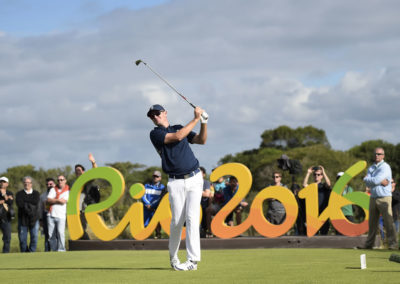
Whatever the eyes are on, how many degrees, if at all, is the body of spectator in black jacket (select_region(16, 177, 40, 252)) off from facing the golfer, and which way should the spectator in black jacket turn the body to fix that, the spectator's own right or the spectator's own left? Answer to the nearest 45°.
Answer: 0° — they already face them

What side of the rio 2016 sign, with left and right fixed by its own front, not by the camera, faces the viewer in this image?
front

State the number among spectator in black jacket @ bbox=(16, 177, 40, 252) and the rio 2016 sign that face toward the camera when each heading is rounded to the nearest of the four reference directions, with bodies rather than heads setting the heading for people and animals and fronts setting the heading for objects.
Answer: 2

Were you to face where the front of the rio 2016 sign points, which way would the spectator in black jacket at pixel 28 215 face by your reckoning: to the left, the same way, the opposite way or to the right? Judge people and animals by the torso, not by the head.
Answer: the same way

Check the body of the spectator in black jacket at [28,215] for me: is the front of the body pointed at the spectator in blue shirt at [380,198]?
no

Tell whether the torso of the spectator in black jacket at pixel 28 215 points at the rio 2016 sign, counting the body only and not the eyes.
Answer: no

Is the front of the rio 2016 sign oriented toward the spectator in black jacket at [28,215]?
no

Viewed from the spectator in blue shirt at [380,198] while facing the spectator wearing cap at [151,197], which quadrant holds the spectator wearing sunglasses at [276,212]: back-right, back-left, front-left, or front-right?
front-right

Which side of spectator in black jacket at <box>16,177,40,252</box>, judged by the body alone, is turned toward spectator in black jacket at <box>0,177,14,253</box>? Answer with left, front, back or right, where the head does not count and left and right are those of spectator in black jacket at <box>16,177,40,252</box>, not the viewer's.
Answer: right

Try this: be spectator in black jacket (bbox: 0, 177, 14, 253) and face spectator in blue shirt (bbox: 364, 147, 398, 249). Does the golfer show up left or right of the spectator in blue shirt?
right

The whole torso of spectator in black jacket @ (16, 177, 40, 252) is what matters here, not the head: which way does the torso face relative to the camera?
toward the camera

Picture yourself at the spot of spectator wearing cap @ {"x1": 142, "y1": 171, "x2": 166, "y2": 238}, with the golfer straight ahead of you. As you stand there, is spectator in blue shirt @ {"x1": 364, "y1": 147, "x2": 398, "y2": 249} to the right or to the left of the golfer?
left

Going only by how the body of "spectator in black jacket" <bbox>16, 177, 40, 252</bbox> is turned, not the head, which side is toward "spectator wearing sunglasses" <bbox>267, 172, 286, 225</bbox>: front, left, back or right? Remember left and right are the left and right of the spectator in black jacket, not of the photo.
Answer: left

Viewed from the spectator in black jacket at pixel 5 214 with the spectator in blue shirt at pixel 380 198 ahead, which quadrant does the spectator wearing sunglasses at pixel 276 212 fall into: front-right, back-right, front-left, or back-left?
front-left

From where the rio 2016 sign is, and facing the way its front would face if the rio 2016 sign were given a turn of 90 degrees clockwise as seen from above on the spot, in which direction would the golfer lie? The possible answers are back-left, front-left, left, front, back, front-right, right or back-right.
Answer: left
